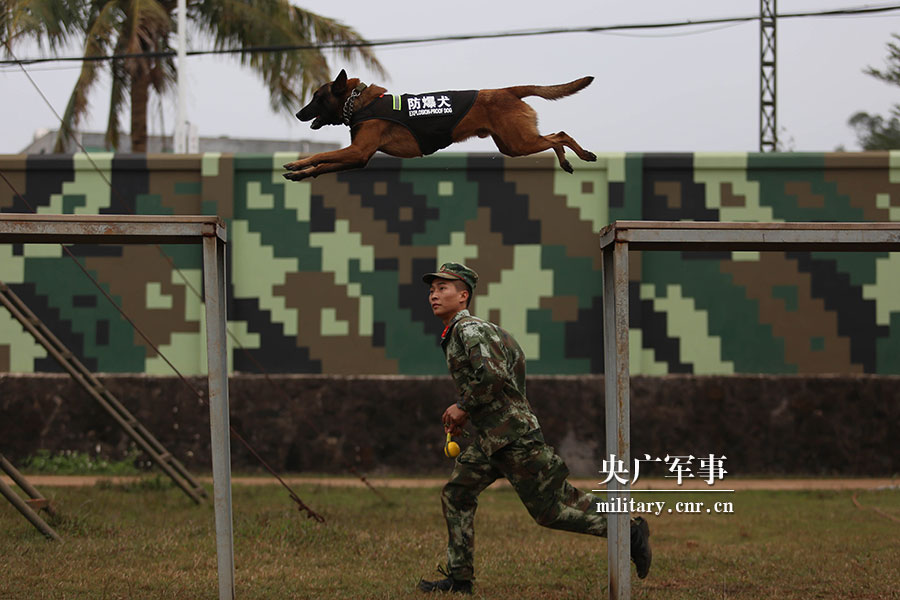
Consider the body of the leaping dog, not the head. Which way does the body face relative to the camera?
to the viewer's left

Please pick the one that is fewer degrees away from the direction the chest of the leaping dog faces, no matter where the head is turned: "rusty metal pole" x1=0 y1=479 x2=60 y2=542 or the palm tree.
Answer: the rusty metal pole

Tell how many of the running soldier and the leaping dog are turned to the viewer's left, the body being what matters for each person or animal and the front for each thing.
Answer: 2

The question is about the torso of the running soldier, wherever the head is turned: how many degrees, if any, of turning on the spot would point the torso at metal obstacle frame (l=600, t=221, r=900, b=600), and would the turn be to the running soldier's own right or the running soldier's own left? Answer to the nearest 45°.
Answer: approximately 135° to the running soldier's own left

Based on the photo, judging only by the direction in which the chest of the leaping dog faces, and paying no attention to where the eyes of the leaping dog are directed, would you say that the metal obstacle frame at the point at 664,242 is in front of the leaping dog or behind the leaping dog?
behind

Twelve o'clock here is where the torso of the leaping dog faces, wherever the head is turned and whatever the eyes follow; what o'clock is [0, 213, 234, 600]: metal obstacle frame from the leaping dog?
The metal obstacle frame is roughly at 12 o'clock from the leaping dog.

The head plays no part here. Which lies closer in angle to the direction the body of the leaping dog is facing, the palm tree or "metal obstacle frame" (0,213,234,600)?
the metal obstacle frame

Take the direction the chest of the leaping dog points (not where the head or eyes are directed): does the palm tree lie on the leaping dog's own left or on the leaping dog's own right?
on the leaping dog's own right

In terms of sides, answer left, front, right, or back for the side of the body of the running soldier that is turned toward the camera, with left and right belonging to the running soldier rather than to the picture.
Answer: left

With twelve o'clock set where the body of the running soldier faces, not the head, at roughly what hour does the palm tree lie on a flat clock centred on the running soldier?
The palm tree is roughly at 2 o'clock from the running soldier.
